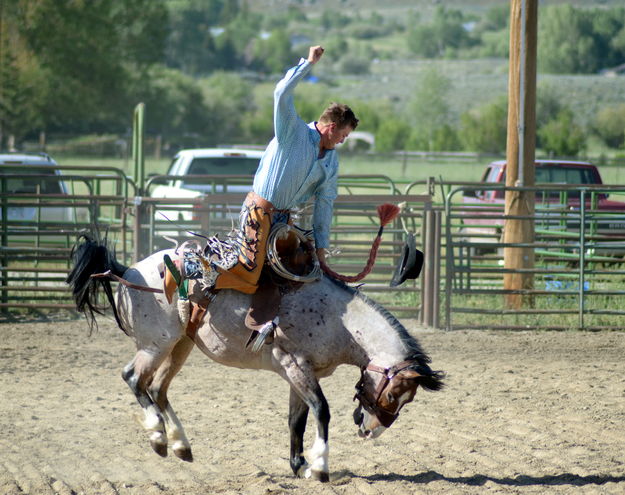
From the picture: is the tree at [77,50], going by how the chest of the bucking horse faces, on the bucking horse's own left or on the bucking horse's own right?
on the bucking horse's own left

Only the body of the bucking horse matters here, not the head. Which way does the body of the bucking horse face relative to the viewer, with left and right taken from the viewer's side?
facing to the right of the viewer

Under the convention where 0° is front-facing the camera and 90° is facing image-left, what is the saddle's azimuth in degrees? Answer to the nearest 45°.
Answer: approximately 270°

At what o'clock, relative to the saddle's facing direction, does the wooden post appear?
The wooden post is roughly at 10 o'clock from the saddle.

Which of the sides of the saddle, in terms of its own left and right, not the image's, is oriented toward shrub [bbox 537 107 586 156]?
left

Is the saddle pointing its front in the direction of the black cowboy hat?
yes
